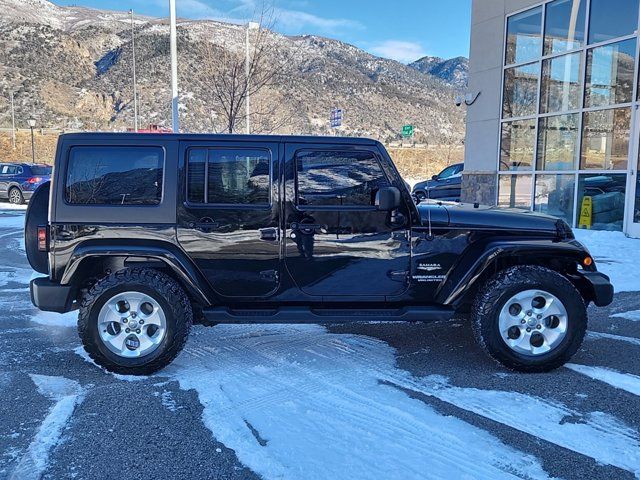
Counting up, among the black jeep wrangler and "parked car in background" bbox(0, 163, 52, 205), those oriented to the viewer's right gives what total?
1

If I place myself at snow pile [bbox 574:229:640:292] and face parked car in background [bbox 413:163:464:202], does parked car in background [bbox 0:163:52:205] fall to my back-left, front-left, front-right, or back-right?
front-left

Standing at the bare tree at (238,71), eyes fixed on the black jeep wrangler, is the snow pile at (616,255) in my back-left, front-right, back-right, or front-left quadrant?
front-left

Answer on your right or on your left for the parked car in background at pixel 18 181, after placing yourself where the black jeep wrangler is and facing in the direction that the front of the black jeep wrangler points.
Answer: on your left

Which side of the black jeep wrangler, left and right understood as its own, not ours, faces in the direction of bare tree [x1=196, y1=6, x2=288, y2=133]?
left

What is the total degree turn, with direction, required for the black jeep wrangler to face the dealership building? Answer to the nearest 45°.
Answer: approximately 45° to its left

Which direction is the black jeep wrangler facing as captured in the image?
to the viewer's right

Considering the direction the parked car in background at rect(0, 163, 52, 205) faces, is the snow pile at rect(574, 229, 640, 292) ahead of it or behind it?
behind

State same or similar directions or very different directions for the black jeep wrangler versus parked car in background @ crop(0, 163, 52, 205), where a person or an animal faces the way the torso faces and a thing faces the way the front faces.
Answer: very different directions

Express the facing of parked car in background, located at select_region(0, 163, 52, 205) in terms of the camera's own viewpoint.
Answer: facing away from the viewer and to the left of the viewer

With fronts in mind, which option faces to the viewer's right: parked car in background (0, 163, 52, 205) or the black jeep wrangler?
the black jeep wrangler
